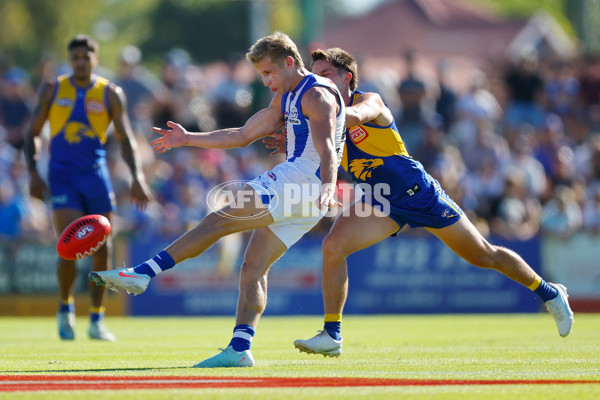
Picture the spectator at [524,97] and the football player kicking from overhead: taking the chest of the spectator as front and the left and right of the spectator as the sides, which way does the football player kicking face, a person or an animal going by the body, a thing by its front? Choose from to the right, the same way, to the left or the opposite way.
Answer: to the right

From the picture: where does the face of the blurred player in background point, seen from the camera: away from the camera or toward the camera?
toward the camera

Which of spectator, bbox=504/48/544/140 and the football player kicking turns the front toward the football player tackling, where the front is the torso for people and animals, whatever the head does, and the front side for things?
the spectator

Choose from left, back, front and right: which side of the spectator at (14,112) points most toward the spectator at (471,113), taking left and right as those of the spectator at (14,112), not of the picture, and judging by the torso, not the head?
left

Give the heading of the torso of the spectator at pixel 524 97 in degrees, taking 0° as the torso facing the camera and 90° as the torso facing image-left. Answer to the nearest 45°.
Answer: approximately 0°

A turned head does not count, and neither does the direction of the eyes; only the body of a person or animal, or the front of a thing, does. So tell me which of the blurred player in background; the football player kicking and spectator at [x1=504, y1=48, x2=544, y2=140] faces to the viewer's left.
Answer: the football player kicking

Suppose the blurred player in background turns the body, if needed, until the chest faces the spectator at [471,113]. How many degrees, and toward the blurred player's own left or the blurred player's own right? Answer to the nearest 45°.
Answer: approximately 135° to the blurred player's own left

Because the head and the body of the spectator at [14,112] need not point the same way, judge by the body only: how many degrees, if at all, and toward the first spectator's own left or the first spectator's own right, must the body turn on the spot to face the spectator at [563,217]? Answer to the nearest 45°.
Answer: approximately 45° to the first spectator's own left

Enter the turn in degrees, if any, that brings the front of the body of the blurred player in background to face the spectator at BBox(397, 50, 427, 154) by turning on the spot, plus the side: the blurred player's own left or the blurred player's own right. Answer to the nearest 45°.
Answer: approximately 135° to the blurred player's own left

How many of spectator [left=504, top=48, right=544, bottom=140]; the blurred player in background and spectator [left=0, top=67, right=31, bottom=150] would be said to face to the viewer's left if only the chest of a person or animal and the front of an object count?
0

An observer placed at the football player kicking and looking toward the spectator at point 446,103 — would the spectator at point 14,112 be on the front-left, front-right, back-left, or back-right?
front-left

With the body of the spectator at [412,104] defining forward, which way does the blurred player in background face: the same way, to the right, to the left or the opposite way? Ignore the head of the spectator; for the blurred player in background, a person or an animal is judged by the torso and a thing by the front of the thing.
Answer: the same way

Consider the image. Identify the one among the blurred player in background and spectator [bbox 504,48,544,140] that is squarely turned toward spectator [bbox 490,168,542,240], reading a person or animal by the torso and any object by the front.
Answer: spectator [bbox 504,48,544,140]

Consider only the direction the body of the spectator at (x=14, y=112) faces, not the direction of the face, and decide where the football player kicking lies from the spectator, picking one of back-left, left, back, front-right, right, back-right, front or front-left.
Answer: front

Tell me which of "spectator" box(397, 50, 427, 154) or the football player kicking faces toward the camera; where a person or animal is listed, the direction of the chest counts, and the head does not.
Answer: the spectator

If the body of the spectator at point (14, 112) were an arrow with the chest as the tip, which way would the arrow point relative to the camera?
toward the camera

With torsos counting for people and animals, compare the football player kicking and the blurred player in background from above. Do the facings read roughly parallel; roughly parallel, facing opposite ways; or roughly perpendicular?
roughly perpendicular

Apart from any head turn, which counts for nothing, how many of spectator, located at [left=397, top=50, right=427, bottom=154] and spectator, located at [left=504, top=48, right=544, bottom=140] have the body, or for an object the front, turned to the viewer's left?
0
